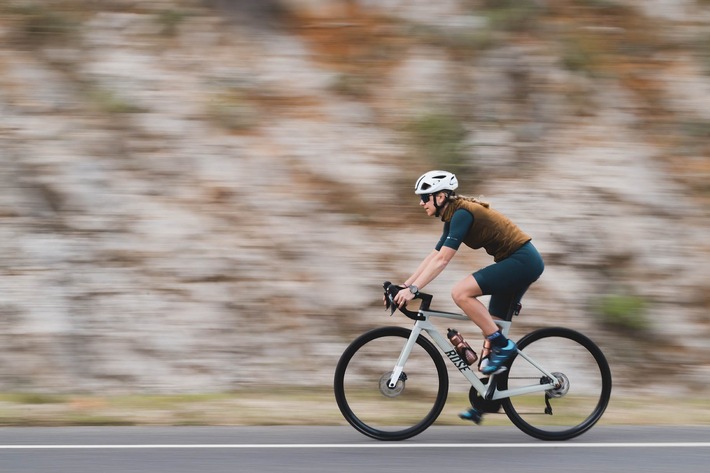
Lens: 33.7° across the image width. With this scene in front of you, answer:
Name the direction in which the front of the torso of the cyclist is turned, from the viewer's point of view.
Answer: to the viewer's left

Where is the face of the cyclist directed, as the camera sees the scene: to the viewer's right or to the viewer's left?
to the viewer's left

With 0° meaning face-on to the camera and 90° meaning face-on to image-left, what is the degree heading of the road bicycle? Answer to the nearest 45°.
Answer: approximately 90°
